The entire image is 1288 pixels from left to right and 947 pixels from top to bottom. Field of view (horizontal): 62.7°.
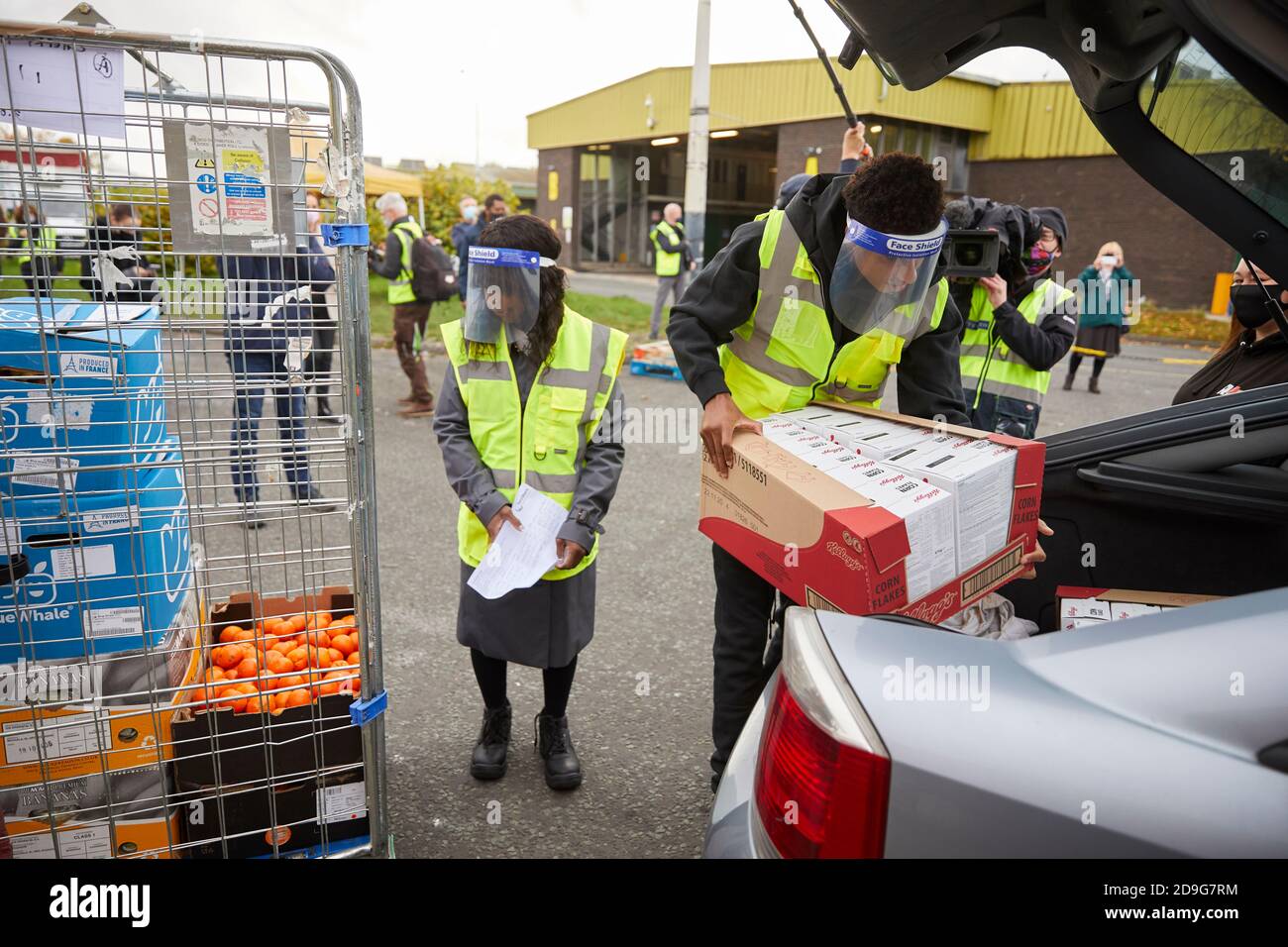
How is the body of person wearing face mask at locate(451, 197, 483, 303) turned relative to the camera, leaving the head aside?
toward the camera

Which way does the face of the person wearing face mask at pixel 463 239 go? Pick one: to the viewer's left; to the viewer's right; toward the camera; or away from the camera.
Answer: toward the camera

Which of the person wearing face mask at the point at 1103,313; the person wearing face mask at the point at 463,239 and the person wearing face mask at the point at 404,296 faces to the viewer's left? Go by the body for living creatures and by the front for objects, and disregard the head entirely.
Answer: the person wearing face mask at the point at 404,296

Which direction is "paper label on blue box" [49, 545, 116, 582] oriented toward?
toward the camera

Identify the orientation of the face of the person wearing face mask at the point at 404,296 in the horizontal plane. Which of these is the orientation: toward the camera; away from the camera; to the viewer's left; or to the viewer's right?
to the viewer's left

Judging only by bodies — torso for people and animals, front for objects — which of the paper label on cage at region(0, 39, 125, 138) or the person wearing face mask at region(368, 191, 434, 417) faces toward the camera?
the paper label on cage

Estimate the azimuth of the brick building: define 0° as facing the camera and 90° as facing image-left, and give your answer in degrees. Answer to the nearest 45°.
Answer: approximately 45°

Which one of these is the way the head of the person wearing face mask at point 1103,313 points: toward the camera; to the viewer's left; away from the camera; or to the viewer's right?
toward the camera

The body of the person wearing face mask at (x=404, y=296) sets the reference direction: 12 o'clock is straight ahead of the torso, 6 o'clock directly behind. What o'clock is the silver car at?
The silver car is roughly at 9 o'clock from the person wearing face mask.

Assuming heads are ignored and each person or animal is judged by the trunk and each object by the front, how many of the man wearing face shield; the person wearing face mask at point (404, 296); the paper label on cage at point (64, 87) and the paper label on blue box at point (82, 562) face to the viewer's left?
1

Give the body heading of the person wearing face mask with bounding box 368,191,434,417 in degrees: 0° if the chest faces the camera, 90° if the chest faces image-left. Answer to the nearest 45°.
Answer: approximately 90°

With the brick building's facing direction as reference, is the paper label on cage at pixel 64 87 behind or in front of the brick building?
in front

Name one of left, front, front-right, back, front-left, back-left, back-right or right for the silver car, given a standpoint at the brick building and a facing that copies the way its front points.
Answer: front-left

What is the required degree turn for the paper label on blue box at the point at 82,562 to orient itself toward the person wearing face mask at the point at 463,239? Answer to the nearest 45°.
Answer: approximately 135° to its left

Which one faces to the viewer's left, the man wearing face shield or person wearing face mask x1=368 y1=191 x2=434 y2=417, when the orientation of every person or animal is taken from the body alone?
the person wearing face mask

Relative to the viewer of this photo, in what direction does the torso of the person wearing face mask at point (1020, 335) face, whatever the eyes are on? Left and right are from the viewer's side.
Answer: facing the viewer and to the left of the viewer

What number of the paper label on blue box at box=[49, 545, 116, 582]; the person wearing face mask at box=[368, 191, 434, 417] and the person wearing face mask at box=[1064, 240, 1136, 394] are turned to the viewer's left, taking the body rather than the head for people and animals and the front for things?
1

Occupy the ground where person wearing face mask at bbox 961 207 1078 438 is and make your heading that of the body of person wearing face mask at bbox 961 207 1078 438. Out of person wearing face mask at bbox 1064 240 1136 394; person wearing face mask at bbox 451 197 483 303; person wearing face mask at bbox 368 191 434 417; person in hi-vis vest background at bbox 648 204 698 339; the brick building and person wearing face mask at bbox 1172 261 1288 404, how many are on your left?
1

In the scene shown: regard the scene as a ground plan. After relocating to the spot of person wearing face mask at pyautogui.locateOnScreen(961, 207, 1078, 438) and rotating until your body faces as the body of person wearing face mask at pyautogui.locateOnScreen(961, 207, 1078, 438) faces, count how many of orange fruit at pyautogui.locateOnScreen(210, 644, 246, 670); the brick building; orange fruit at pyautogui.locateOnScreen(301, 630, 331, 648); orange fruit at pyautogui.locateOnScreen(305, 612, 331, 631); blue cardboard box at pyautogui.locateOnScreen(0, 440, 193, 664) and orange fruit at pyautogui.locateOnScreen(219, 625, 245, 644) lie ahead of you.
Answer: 5

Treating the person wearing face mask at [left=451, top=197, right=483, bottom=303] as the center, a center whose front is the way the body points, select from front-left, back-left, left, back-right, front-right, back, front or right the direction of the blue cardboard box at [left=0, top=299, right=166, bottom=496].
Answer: front

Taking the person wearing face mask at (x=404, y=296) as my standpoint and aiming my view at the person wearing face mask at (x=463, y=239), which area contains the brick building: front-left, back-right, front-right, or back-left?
front-right

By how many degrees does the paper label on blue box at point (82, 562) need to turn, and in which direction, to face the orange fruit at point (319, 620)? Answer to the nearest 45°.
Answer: approximately 90° to its left

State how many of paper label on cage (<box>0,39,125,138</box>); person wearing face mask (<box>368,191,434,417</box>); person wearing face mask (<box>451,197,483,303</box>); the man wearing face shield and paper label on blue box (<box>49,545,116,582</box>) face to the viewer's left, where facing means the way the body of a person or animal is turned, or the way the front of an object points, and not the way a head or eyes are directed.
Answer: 1

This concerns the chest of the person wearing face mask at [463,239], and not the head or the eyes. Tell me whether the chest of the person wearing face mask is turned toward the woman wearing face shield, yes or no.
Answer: yes
